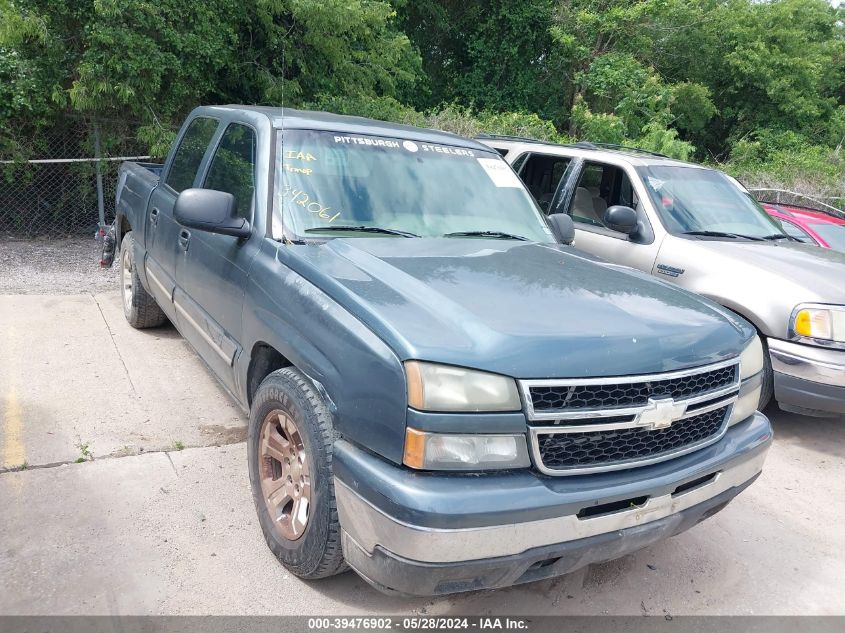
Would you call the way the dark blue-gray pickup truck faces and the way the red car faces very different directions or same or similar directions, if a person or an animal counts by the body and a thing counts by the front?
same or similar directions

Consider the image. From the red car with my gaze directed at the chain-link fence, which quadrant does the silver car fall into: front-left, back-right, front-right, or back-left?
front-left

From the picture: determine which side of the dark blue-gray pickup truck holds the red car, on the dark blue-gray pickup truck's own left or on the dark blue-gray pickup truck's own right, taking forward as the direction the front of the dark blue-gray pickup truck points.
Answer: on the dark blue-gray pickup truck's own left

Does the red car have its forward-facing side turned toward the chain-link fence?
no

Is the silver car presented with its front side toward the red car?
no

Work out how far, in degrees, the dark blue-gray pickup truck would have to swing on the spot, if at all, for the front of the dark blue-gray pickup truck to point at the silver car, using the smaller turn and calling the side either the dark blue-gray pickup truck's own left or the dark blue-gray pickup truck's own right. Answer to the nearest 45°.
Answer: approximately 90° to the dark blue-gray pickup truck's own left

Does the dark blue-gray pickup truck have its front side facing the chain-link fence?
no

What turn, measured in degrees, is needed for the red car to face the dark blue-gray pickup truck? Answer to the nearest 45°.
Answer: approximately 45° to its right

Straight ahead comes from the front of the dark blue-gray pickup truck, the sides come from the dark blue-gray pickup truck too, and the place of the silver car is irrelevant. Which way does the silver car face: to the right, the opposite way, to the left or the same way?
the same way

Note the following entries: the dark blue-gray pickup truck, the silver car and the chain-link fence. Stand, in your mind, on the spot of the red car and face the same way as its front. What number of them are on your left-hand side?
0

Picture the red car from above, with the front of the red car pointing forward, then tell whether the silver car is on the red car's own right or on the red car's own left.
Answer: on the red car's own right

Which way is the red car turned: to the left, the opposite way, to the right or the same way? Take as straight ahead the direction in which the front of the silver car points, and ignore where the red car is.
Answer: the same way

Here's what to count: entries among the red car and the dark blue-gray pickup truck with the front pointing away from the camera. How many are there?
0

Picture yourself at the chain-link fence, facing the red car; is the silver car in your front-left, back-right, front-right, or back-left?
front-right

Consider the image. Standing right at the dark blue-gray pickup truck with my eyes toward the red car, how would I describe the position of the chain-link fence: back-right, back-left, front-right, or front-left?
front-left

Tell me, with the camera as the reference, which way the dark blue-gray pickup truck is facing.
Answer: facing the viewer and to the right of the viewer

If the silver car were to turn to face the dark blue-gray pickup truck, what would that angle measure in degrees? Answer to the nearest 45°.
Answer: approximately 45° to its right
